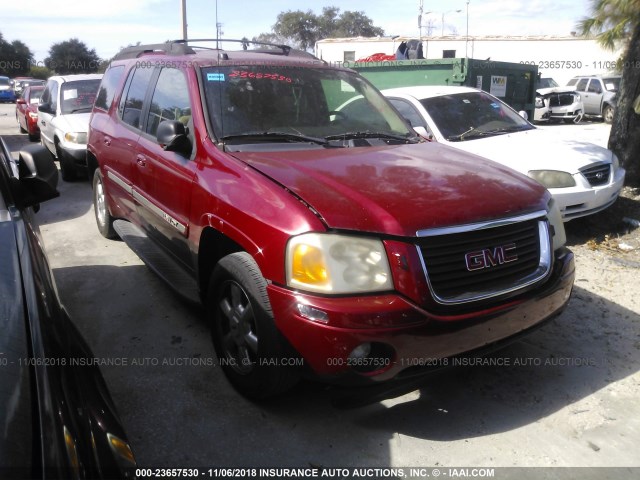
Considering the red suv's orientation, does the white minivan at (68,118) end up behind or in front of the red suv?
behind

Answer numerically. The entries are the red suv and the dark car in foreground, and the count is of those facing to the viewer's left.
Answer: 0

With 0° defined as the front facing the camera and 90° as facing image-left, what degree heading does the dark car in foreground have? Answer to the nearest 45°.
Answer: approximately 0°

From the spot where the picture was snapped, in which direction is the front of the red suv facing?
facing the viewer and to the right of the viewer

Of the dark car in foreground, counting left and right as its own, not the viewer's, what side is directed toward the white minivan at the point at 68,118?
back

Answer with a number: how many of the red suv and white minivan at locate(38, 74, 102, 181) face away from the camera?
0

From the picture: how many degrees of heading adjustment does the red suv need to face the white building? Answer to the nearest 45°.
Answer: approximately 135° to its left

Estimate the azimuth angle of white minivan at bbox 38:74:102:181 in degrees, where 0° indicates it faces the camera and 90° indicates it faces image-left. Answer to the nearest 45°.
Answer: approximately 315°
